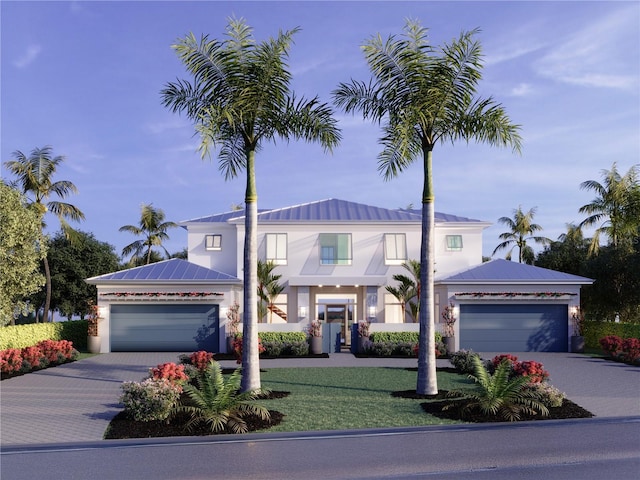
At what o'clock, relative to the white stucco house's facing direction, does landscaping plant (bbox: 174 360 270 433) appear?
The landscaping plant is roughly at 12 o'clock from the white stucco house.

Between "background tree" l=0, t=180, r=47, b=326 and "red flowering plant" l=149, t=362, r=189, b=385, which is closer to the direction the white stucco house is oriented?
the red flowering plant

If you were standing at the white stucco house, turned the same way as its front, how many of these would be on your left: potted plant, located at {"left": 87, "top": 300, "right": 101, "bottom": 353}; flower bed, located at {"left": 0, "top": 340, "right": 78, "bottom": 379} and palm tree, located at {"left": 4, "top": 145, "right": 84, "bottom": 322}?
0

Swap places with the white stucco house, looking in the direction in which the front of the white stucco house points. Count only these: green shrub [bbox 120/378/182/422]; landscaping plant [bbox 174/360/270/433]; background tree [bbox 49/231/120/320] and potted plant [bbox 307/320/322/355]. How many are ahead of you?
3

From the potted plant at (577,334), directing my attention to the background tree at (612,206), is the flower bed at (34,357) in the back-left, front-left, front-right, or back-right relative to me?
back-left

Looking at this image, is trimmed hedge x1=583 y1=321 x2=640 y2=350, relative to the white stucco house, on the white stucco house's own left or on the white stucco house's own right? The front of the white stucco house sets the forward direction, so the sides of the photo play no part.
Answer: on the white stucco house's own left

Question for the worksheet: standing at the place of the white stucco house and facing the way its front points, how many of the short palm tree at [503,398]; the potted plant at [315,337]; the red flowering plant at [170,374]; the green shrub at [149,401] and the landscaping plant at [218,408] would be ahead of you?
5

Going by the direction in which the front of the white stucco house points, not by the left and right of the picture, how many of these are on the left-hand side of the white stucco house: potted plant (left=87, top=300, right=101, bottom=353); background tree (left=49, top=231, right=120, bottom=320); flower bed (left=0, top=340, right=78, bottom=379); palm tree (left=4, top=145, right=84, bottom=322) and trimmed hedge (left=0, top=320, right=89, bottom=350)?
0

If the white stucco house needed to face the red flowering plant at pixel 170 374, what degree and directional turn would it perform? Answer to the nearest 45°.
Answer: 0° — it already faces it

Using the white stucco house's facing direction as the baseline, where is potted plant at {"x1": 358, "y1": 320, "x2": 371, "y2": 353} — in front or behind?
in front

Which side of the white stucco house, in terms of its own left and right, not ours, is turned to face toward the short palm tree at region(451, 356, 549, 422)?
front

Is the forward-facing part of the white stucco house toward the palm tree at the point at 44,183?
no

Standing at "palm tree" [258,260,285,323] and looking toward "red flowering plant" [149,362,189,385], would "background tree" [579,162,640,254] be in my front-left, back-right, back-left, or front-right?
back-left

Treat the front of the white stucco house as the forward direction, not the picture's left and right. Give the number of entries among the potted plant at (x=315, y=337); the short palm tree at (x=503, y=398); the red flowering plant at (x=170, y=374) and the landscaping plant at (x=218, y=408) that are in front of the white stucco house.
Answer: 4

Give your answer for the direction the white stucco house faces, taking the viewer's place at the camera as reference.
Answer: facing the viewer
